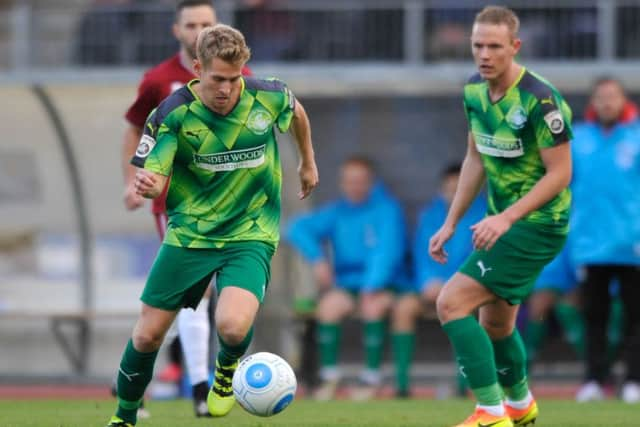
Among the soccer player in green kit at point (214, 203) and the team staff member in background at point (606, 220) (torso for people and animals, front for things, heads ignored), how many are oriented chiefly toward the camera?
2

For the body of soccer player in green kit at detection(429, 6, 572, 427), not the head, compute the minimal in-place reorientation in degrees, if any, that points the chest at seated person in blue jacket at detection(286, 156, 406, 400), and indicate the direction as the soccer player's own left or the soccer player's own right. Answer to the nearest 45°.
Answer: approximately 135° to the soccer player's own right

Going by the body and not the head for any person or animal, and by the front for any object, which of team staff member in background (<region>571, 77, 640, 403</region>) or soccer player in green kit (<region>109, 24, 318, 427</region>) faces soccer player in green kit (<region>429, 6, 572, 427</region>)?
the team staff member in background

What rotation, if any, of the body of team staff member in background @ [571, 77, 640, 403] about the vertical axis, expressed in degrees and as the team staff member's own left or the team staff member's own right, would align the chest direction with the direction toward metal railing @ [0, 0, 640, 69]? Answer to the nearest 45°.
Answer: approximately 135° to the team staff member's own right

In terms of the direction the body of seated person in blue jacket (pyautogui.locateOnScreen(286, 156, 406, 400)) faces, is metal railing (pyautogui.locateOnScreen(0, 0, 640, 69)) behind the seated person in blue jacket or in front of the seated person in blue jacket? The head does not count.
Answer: behind
